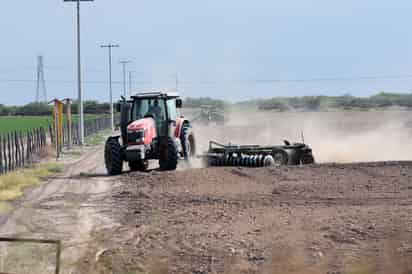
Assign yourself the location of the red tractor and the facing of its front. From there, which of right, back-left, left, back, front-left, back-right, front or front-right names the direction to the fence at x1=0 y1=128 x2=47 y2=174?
right

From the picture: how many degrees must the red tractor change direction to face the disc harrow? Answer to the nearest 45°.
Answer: approximately 135° to its left

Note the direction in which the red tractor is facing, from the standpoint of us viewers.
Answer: facing the viewer and to the left of the viewer

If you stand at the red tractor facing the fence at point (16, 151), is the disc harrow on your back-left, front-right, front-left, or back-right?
back-right

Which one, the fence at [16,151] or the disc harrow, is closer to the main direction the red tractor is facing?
the fence

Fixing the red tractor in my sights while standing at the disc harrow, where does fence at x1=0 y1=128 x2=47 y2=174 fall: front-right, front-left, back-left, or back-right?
front-right

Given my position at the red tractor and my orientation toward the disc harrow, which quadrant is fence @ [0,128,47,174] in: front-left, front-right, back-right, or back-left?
back-left
